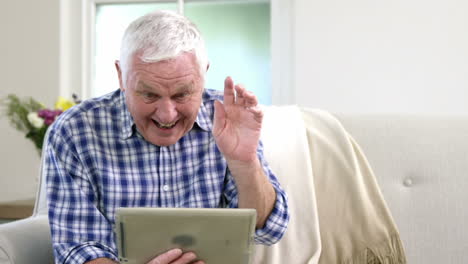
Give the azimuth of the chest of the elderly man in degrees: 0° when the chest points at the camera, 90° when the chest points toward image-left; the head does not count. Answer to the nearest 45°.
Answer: approximately 0°

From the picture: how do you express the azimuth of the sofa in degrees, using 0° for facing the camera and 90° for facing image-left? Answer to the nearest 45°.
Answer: approximately 0°

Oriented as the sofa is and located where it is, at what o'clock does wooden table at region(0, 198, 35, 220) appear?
The wooden table is roughly at 4 o'clock from the sofa.
